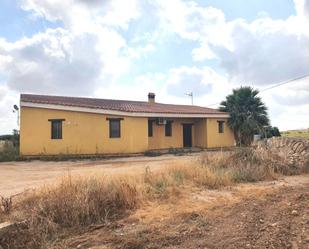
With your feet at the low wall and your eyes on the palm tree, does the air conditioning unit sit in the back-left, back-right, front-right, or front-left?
front-left

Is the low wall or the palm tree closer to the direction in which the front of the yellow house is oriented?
the low wall

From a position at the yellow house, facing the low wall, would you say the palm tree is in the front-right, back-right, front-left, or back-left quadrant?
front-left

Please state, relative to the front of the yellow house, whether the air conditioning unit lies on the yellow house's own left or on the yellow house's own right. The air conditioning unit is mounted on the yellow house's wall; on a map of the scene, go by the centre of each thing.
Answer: on the yellow house's own left

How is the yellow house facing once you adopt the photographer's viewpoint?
facing the viewer and to the right of the viewer

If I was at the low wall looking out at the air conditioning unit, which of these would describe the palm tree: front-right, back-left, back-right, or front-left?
front-right

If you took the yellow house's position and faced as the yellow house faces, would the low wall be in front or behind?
in front

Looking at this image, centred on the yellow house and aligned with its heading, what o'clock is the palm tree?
The palm tree is roughly at 10 o'clock from the yellow house.
